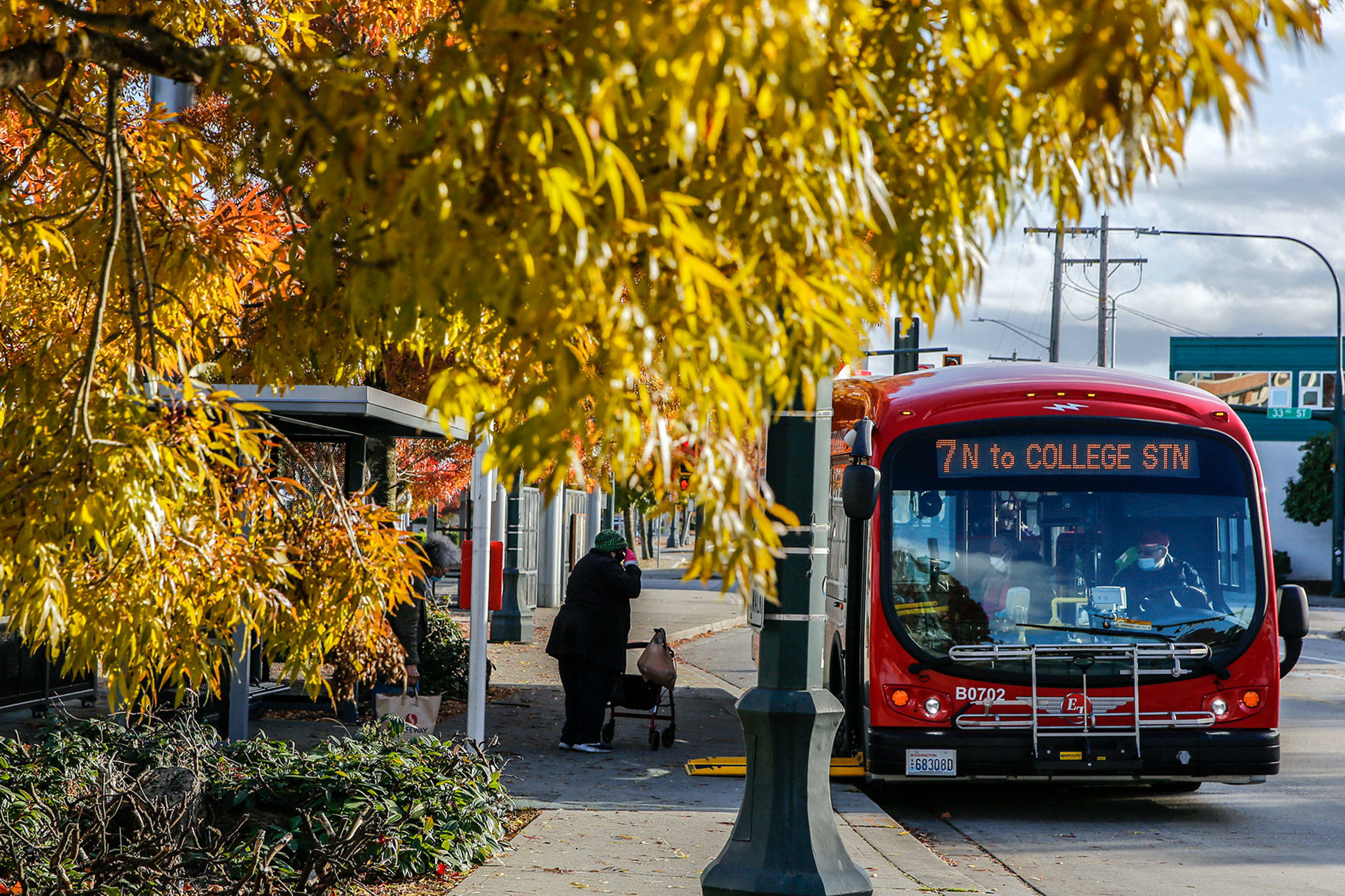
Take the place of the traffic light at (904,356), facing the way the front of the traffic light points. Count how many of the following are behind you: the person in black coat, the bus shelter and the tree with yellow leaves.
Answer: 3

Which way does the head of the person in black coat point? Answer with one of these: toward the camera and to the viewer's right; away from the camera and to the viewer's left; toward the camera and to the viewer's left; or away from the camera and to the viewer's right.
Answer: away from the camera and to the viewer's right

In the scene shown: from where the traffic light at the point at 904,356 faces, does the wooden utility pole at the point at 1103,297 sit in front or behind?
in front

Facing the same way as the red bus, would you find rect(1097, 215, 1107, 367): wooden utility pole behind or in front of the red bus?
behind

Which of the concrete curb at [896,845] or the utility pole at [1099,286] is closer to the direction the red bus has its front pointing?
the concrete curb

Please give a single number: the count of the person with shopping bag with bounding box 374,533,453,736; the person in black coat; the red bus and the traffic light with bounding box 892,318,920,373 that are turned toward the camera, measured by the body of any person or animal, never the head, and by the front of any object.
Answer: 1

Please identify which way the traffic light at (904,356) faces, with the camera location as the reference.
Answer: facing away from the viewer

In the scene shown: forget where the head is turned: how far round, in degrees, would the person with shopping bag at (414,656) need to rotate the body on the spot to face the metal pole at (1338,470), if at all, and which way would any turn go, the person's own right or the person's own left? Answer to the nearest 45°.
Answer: approximately 45° to the person's own left

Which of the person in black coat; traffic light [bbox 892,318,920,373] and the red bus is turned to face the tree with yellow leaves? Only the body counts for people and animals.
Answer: the red bus

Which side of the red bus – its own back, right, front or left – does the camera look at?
front

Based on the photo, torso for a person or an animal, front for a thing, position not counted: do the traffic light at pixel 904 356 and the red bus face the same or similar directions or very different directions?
very different directions

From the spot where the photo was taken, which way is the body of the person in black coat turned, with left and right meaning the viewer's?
facing to the right of the viewer

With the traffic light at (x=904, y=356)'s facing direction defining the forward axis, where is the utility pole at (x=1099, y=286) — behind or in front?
in front
